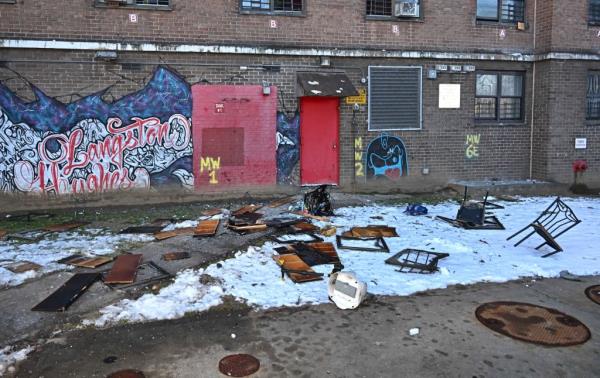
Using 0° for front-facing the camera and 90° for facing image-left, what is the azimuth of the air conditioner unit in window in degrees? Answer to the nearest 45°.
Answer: approximately 0°

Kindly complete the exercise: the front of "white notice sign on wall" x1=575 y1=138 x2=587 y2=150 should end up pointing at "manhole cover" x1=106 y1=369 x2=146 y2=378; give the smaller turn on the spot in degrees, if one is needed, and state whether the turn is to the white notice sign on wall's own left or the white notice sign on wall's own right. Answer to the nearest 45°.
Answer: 0° — it already faces it

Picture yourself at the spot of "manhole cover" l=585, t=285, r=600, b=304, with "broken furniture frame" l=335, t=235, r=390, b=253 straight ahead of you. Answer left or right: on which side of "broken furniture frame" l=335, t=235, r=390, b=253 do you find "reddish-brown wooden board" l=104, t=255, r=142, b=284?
left

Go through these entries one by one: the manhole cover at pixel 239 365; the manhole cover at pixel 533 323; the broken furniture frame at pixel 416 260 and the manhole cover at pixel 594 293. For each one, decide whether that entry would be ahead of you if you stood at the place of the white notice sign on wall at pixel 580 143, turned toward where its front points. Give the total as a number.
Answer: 4

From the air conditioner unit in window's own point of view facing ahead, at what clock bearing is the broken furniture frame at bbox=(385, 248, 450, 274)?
The broken furniture frame is roughly at 12 o'clock from the air conditioner unit in window.

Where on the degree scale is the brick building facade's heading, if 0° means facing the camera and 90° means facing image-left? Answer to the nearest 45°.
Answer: approximately 0°

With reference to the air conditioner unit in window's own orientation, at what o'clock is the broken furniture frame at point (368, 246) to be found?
The broken furniture frame is roughly at 12 o'clock from the air conditioner unit in window.
